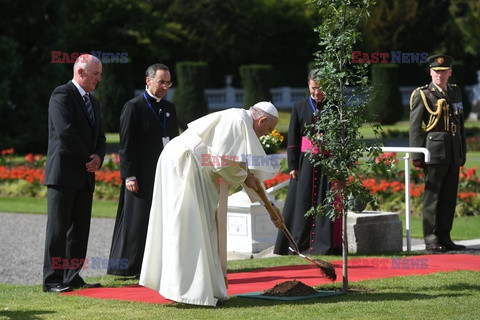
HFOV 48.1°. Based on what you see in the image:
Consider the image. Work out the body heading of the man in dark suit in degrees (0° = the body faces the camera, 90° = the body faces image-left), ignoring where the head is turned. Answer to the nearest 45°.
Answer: approximately 315°

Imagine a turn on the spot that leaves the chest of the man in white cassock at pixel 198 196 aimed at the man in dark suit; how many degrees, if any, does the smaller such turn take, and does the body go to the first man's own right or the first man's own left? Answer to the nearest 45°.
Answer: approximately 135° to the first man's own left

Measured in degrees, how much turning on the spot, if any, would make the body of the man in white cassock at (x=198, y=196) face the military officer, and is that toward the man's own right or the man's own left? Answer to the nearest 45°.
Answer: approximately 45° to the man's own left

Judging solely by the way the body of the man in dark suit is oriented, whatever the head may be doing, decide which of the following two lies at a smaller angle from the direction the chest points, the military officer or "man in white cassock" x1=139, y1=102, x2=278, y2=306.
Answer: the man in white cassock

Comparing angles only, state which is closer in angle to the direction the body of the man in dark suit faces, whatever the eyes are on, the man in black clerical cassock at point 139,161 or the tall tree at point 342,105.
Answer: the tall tree

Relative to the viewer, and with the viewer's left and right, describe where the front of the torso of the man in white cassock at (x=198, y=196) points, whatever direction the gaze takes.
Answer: facing to the right of the viewer

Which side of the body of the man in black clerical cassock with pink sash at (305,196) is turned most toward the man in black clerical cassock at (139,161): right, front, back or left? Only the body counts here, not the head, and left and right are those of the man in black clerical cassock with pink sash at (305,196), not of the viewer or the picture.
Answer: right

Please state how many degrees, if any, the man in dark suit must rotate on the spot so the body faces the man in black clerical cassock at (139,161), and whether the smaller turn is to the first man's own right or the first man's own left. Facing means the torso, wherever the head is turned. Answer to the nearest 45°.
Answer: approximately 90° to the first man's own left
